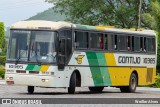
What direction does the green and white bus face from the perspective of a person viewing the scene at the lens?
facing the viewer and to the left of the viewer
